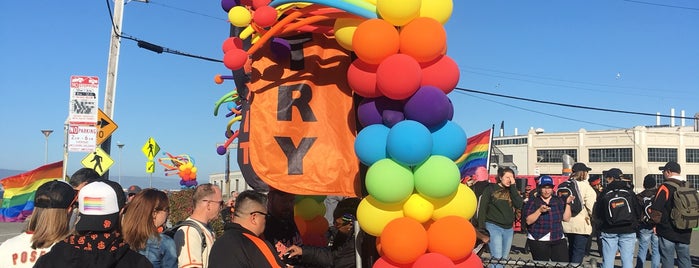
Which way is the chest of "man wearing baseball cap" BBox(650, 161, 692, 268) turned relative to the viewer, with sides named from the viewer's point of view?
facing away from the viewer and to the left of the viewer

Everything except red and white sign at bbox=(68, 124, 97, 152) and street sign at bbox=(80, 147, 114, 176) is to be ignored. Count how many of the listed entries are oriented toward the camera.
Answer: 2

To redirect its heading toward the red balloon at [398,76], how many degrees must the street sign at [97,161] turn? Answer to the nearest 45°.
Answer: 0° — it already faces it

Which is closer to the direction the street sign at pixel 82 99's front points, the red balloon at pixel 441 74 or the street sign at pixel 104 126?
the red balloon

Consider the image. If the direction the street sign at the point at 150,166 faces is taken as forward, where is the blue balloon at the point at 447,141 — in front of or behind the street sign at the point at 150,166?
in front
